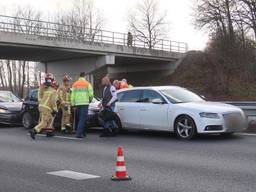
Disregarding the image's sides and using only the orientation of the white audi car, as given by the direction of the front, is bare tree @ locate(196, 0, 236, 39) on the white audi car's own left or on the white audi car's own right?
on the white audi car's own left

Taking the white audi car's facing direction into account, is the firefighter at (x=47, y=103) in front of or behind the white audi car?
behind

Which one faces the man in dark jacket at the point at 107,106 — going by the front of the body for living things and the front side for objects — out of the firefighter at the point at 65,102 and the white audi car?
the firefighter

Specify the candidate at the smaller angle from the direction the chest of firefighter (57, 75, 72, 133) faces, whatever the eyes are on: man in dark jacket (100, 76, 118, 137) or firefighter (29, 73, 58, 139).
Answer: the man in dark jacket

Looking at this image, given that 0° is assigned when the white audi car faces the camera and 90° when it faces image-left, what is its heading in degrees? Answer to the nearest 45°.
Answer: approximately 315°
